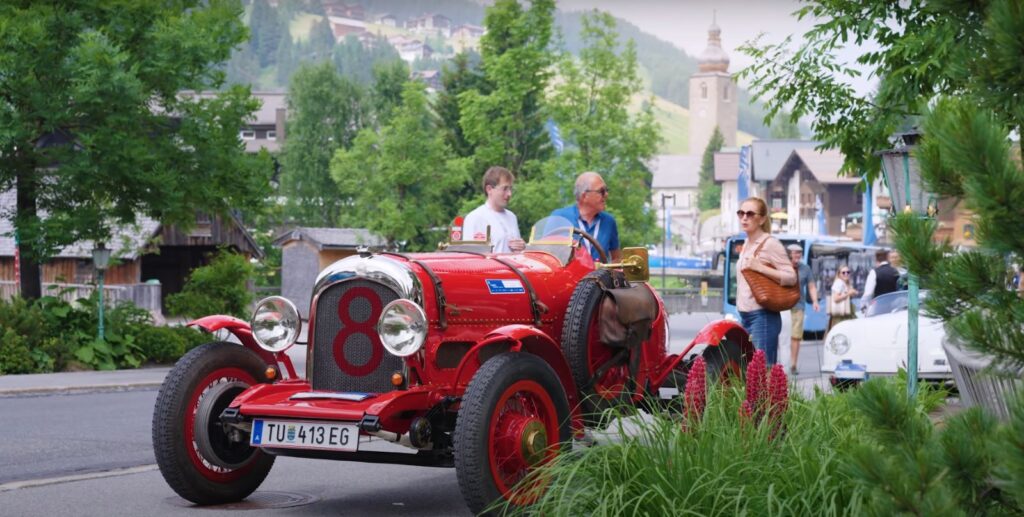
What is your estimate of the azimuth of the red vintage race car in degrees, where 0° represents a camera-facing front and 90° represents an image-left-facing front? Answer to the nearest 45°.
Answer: approximately 45°

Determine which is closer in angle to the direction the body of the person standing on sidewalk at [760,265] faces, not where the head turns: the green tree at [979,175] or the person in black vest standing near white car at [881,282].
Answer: the green tree

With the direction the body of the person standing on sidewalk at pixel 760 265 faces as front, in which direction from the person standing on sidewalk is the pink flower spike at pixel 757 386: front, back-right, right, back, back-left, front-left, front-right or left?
front-left

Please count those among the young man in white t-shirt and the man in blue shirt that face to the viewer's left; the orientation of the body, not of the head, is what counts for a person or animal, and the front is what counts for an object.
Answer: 0

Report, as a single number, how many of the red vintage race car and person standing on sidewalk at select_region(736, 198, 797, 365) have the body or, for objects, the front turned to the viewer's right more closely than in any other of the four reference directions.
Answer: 0

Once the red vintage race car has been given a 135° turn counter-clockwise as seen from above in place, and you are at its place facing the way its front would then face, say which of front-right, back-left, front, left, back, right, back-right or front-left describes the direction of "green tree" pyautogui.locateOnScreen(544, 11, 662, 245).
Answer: left

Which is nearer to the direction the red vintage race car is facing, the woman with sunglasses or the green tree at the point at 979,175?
the green tree

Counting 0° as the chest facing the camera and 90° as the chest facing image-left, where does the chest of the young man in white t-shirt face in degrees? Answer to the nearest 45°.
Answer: approximately 315°

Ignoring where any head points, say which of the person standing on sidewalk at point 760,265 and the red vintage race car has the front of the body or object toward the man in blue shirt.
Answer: the person standing on sidewalk

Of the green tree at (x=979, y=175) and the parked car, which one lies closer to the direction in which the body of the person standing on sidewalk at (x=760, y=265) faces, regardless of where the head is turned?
the green tree

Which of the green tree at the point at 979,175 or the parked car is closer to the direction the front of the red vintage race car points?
the green tree
